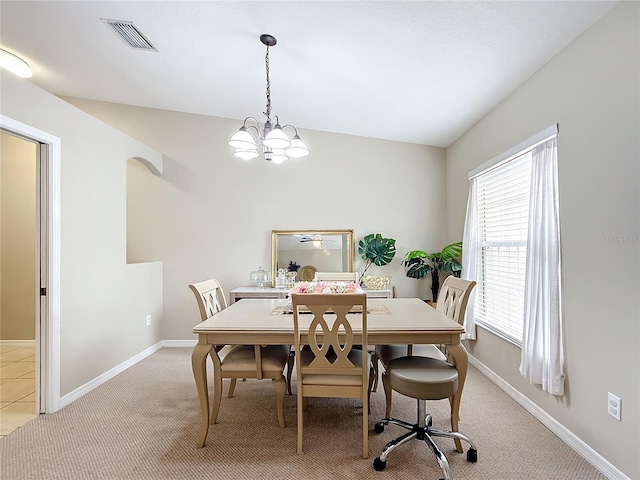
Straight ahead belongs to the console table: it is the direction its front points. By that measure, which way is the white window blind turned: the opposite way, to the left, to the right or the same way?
to the right

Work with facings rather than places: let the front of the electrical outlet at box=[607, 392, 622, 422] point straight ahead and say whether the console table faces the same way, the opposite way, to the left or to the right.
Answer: to the left

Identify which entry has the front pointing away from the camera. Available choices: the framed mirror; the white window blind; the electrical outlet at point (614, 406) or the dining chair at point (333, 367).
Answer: the dining chair

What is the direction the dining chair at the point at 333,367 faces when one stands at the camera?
facing away from the viewer

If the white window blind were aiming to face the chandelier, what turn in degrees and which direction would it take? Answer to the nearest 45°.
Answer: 0° — it already faces it

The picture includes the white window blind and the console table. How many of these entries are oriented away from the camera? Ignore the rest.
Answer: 0

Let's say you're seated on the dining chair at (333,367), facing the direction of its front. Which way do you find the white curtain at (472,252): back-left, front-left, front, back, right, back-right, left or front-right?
front-right

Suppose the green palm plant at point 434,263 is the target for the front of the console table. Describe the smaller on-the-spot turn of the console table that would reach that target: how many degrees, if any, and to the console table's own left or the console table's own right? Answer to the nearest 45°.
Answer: approximately 90° to the console table's own left

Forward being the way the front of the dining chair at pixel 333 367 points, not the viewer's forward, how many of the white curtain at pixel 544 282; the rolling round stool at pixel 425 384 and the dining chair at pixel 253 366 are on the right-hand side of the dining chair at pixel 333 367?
2

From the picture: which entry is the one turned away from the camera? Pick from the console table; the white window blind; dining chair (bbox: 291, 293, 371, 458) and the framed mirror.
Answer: the dining chair

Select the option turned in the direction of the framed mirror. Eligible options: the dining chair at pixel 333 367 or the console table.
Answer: the dining chair

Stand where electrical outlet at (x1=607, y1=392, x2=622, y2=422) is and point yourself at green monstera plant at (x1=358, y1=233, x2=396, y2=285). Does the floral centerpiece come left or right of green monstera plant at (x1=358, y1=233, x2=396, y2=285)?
left

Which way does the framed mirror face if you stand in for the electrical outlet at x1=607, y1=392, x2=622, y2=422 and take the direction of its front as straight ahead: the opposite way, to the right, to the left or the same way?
to the left

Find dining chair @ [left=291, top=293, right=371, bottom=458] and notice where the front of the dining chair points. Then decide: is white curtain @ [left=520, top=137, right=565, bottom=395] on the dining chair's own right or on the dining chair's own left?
on the dining chair's own right

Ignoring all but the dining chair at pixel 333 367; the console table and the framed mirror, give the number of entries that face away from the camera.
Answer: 1

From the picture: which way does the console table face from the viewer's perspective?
toward the camera

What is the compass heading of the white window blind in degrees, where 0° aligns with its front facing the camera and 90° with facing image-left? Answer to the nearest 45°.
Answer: approximately 45°
